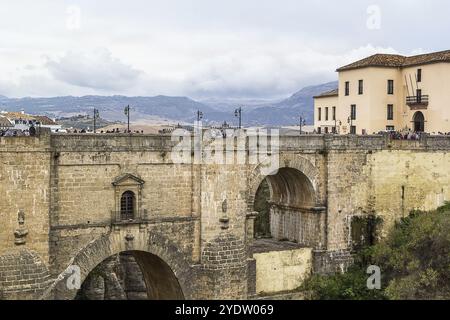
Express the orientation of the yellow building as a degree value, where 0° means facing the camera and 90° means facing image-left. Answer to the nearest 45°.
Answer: approximately 45°

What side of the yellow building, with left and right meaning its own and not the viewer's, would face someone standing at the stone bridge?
front
